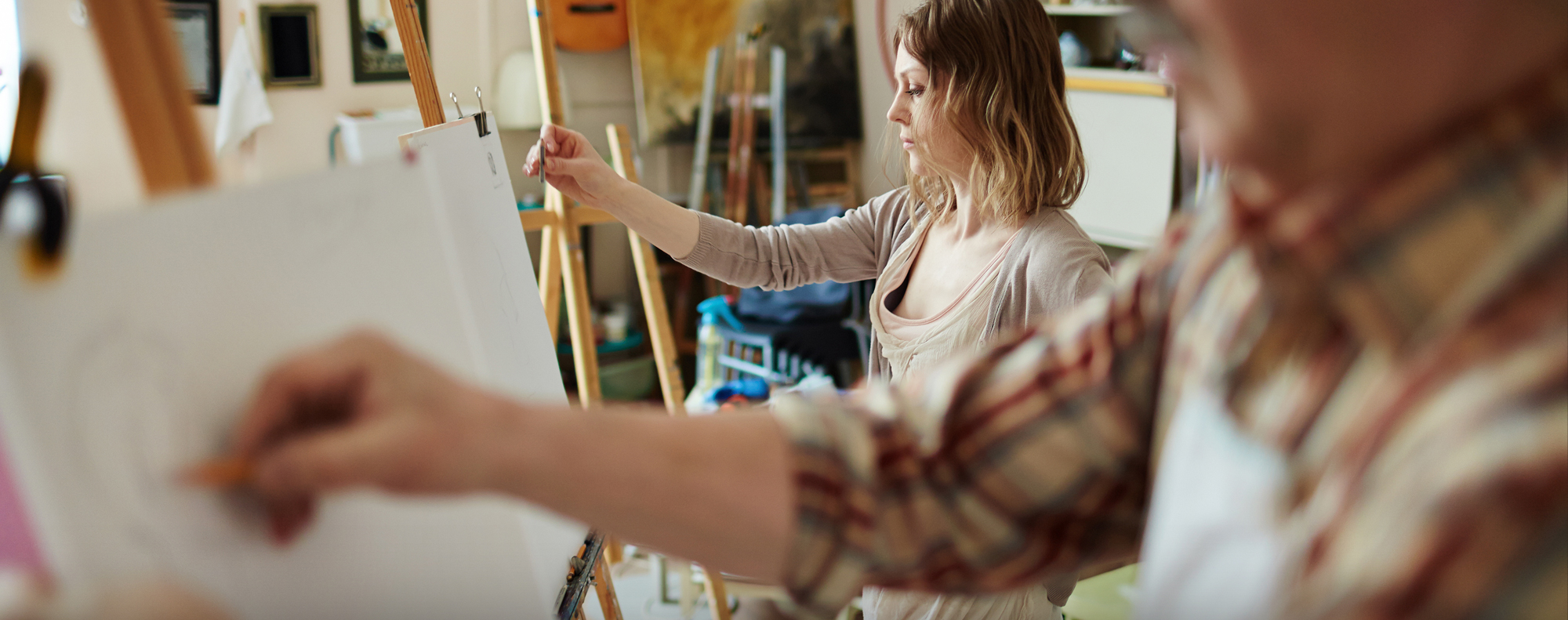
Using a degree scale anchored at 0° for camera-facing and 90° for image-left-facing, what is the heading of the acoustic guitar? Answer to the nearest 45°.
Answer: approximately 0°

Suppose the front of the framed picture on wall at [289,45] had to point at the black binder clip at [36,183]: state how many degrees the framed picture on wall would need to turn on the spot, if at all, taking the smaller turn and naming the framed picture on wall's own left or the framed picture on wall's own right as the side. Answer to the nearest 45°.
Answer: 0° — it already faces it

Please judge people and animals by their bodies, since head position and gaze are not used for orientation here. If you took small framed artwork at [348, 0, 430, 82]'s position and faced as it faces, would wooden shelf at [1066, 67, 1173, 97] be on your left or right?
on your left

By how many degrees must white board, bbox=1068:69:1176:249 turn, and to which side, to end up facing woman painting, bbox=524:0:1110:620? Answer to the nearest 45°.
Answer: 0° — it already faces them

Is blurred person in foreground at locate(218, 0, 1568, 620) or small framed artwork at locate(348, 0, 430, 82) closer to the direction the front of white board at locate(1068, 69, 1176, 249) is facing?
the blurred person in foreground

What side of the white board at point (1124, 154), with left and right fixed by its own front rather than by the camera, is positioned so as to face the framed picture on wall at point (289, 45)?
right
